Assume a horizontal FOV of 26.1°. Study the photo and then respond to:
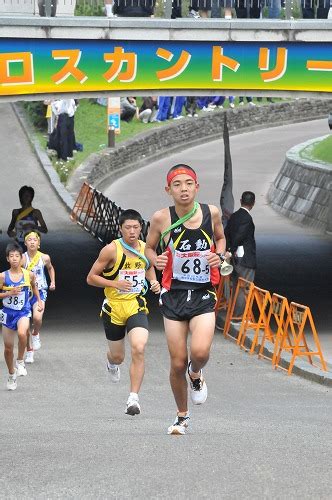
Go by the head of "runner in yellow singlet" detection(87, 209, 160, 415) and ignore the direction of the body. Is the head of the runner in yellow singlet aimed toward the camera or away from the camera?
toward the camera

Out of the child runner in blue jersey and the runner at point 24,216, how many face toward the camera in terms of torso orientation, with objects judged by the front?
2

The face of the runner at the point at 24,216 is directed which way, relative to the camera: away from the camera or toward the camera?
toward the camera

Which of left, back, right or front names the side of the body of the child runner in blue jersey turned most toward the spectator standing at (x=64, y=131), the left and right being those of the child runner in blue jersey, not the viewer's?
back

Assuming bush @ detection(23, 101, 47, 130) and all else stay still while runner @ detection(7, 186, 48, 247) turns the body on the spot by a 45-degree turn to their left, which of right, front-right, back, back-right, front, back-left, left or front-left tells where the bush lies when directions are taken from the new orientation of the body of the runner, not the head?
back-left

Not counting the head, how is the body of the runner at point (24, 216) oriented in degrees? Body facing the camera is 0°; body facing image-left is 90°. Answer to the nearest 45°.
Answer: approximately 0°

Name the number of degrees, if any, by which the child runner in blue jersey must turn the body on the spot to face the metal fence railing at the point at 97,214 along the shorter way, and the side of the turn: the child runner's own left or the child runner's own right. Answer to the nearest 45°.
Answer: approximately 180°

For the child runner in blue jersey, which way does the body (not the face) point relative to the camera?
toward the camera
